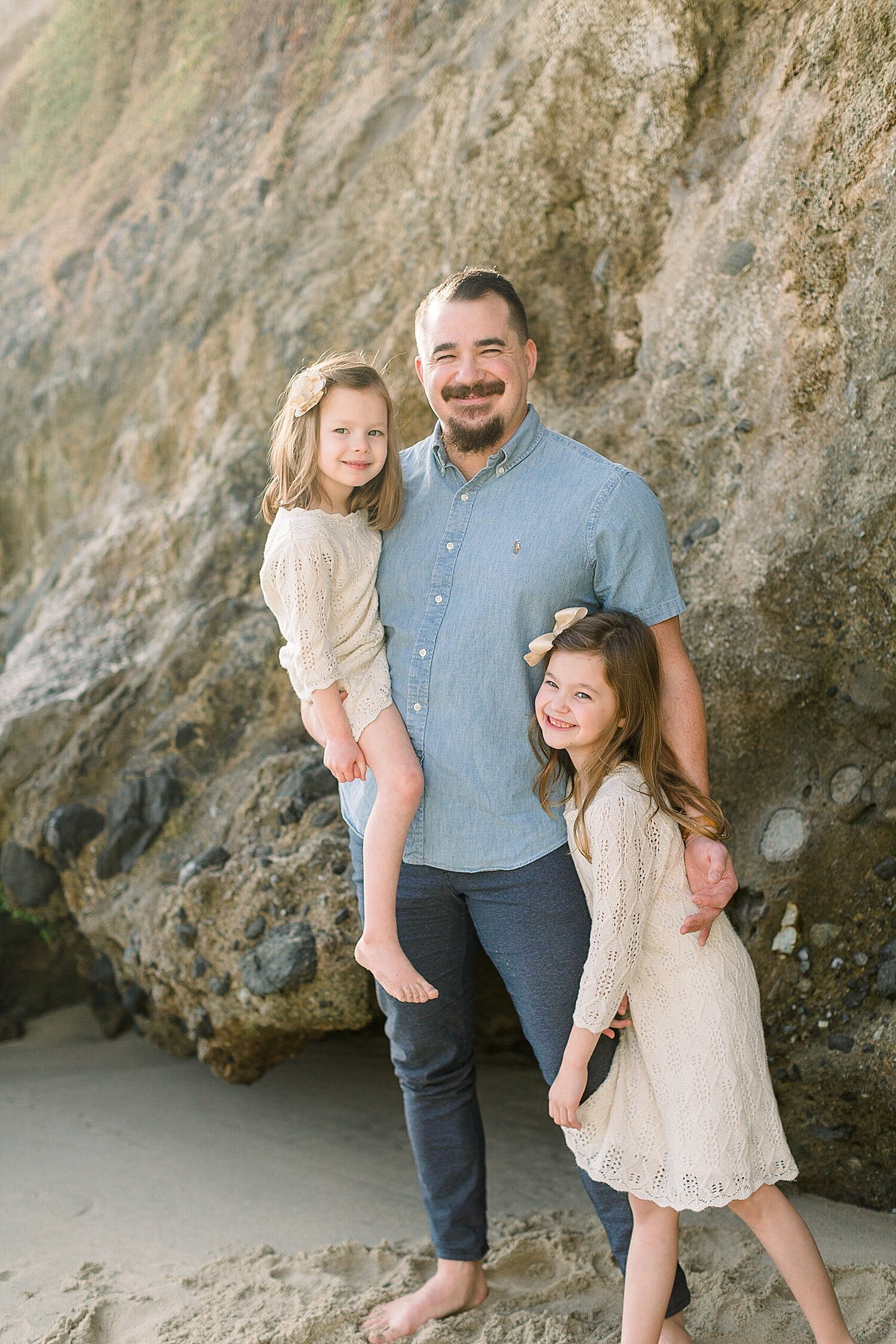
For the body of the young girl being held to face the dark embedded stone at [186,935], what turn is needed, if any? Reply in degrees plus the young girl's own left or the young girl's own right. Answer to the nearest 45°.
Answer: approximately 180°

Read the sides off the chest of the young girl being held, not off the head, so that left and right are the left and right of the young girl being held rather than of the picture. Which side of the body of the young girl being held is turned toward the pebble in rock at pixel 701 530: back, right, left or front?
left

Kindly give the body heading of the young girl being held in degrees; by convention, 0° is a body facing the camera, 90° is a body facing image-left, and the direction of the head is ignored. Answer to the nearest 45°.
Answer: approximately 315°

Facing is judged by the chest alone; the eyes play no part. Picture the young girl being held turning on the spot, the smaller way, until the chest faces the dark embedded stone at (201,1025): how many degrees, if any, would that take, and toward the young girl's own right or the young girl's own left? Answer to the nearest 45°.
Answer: approximately 180°

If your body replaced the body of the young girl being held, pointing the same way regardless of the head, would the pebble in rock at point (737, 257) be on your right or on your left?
on your left

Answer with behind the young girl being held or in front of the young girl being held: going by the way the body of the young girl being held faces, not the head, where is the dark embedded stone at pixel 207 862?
behind
